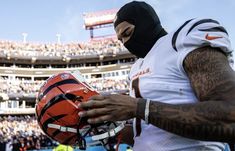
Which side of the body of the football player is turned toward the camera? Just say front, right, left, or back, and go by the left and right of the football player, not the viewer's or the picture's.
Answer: left
